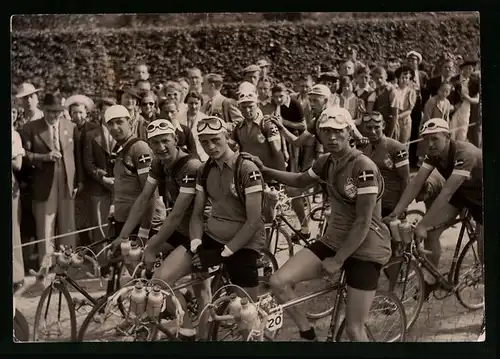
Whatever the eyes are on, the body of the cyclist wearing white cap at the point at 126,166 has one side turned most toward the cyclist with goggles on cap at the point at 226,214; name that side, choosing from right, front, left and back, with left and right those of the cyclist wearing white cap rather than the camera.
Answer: left

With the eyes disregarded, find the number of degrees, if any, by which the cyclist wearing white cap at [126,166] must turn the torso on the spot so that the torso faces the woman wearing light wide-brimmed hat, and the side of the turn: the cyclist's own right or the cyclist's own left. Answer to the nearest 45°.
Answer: approximately 45° to the cyclist's own right

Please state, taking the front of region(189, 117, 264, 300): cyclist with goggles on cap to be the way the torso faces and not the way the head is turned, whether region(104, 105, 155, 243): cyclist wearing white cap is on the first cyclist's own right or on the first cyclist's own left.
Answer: on the first cyclist's own right

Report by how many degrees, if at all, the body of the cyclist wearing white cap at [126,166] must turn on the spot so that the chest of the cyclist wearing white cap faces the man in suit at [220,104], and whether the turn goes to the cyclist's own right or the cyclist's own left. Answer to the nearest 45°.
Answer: approximately 135° to the cyclist's own left
